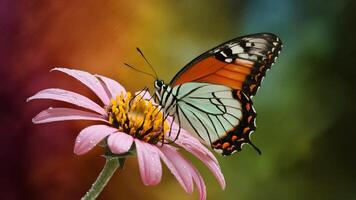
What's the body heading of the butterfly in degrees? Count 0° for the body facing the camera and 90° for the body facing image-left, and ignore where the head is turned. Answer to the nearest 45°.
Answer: approximately 90°
